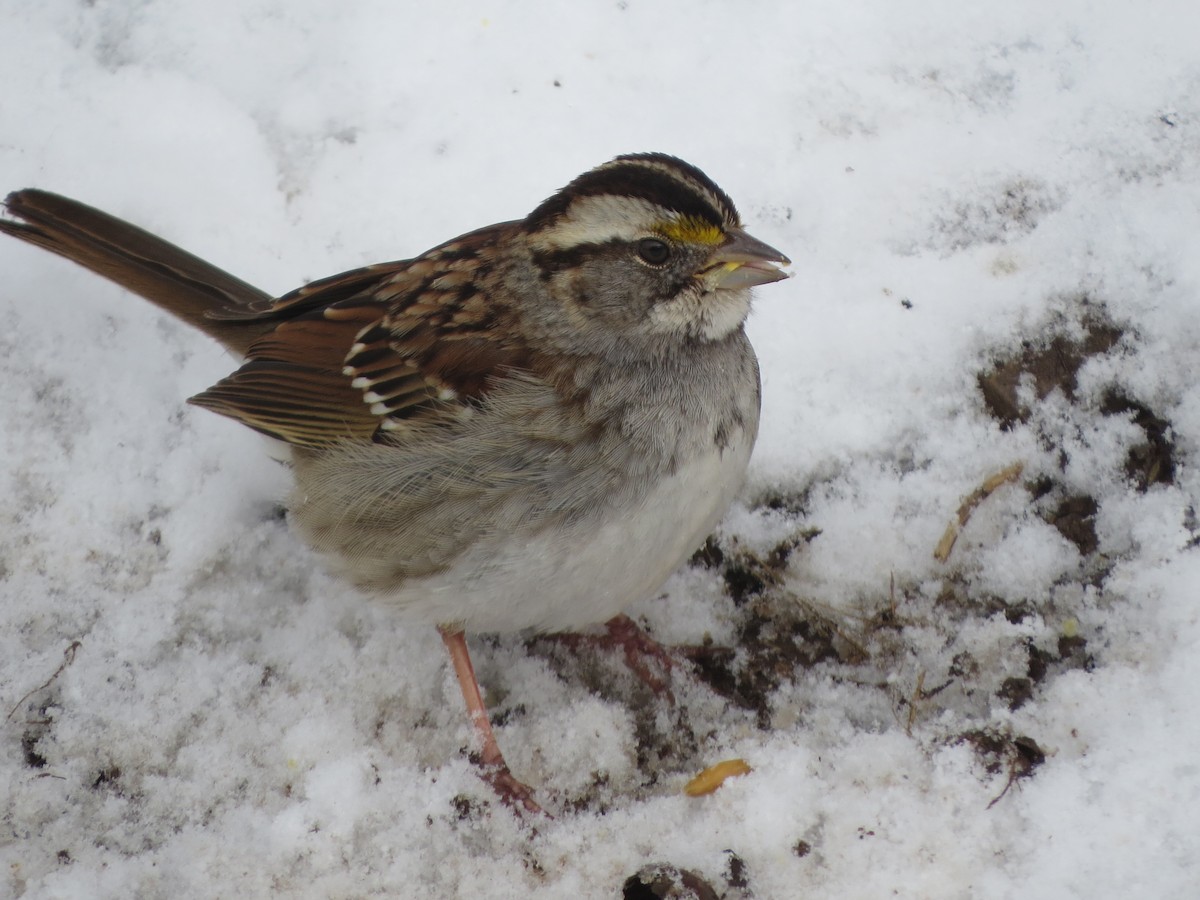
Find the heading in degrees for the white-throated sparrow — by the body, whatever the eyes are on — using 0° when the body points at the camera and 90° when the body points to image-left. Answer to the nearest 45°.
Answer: approximately 270°

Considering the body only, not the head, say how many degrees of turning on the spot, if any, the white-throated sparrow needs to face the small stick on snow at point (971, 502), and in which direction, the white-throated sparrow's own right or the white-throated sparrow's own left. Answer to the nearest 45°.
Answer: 0° — it already faces it
